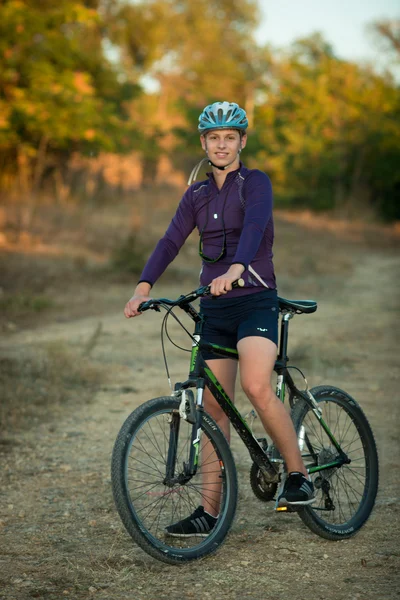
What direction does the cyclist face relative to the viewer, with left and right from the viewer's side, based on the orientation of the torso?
facing the viewer and to the left of the viewer

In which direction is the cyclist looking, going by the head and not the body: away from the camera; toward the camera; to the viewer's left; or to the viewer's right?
toward the camera
